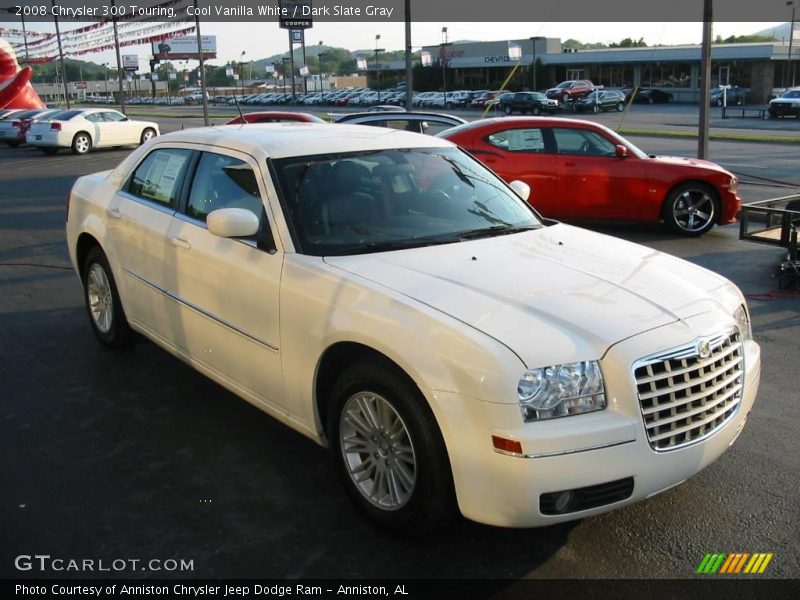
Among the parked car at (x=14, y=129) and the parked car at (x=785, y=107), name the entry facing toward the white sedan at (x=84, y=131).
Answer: the parked car at (x=785, y=107)

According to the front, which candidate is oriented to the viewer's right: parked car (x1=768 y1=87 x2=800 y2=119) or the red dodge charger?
the red dodge charger

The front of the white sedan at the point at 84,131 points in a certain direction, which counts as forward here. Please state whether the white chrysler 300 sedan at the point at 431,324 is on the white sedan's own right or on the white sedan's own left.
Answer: on the white sedan's own right

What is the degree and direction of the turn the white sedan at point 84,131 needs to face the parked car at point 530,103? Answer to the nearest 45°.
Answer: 0° — it already faces it

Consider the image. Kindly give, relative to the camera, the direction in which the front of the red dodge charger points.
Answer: facing to the right of the viewer

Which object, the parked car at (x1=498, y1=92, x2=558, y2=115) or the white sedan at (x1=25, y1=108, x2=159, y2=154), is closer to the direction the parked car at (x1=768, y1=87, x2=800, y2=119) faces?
the white sedan

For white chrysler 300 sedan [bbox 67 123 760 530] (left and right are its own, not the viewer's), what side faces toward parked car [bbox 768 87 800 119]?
left

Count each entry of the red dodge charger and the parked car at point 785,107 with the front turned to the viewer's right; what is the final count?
1

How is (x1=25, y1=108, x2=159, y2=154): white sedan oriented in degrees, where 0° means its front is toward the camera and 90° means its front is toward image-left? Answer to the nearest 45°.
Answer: approximately 225°

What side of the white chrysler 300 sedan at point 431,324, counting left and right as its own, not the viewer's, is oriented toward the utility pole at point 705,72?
left
